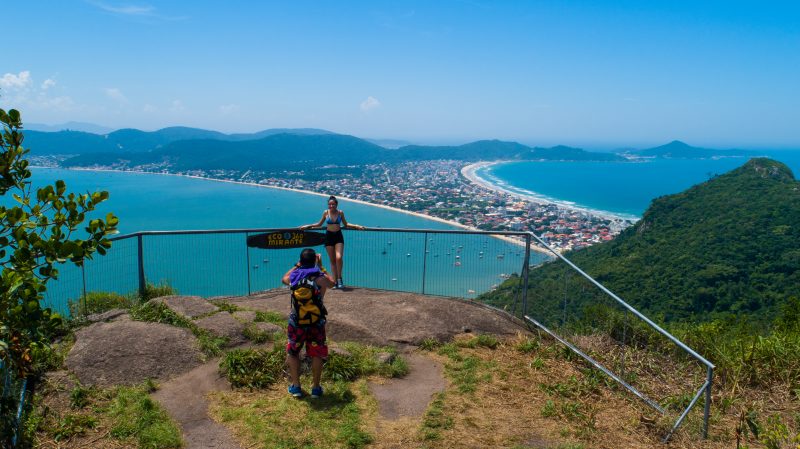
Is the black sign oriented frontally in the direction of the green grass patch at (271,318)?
yes

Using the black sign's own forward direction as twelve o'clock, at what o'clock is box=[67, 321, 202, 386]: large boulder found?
The large boulder is roughly at 1 o'clock from the black sign.

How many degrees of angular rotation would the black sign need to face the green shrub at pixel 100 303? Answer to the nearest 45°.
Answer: approximately 90° to its right

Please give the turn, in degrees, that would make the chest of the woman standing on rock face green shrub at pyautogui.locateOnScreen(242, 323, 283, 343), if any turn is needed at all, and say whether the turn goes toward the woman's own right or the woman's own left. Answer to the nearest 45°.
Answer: approximately 45° to the woman's own right

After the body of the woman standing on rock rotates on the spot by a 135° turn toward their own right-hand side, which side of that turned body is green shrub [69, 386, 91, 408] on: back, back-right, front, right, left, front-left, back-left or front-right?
left

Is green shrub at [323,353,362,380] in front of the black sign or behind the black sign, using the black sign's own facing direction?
in front

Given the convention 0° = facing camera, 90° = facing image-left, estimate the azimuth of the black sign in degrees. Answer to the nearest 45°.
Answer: approximately 0°

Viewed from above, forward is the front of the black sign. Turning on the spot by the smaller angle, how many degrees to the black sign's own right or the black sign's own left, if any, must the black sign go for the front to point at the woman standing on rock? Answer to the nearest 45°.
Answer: approximately 45° to the black sign's own left

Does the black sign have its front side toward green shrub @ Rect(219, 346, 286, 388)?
yes

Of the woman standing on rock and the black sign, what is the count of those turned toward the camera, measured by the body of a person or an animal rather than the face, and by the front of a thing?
2

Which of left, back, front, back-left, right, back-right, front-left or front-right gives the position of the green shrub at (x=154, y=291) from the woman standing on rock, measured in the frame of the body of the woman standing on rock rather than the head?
right

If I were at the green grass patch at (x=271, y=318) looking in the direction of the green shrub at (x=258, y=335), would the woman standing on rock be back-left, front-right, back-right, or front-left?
back-left
